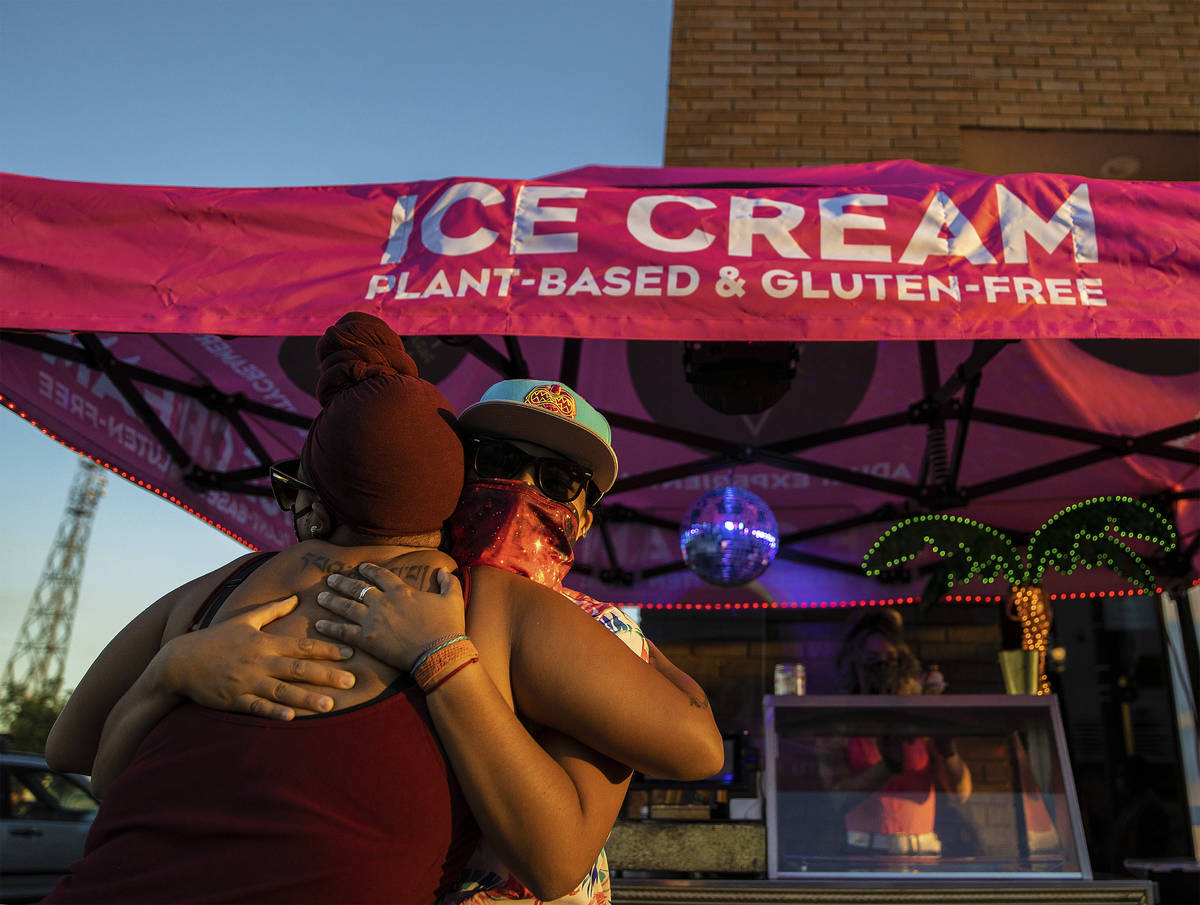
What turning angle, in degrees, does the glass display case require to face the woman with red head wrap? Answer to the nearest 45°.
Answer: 0° — it already faces them

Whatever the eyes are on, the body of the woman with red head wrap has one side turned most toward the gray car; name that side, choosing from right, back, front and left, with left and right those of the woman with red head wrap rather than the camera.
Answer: front

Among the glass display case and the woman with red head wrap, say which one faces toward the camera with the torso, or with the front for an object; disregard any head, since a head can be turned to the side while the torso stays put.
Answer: the glass display case

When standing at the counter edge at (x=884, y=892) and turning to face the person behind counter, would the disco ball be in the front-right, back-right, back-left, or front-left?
front-left

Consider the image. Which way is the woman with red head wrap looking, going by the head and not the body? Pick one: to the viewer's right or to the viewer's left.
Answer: to the viewer's left

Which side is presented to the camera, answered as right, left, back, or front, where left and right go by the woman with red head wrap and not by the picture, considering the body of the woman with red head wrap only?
back

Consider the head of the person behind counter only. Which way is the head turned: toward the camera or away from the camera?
toward the camera

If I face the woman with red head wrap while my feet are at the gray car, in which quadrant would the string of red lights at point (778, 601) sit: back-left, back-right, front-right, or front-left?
front-left

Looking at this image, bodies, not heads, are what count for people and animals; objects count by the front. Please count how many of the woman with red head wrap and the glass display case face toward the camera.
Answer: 1

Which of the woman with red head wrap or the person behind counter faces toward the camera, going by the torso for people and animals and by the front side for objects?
the person behind counter

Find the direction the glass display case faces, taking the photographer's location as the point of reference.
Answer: facing the viewer

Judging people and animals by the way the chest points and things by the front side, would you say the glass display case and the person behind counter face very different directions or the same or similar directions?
same or similar directions

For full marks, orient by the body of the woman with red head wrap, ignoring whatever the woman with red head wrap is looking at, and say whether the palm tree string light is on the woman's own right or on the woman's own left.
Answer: on the woman's own right
